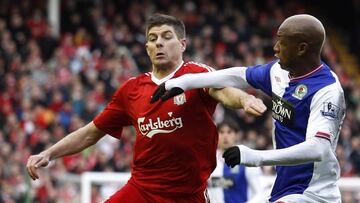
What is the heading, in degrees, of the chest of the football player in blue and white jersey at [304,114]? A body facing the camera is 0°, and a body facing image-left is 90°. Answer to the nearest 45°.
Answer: approximately 45°

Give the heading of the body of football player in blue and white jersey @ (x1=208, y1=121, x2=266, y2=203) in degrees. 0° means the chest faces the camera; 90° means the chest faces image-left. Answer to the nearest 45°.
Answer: approximately 45°

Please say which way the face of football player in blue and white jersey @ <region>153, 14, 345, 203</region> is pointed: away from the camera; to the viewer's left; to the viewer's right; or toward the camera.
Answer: to the viewer's left

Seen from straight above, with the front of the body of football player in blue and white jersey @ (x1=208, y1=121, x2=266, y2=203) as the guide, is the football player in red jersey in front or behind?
in front

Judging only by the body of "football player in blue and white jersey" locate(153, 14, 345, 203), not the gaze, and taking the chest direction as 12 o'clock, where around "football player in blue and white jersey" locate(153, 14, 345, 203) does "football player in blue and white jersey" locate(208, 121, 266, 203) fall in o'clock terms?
"football player in blue and white jersey" locate(208, 121, 266, 203) is roughly at 4 o'clock from "football player in blue and white jersey" locate(153, 14, 345, 203).

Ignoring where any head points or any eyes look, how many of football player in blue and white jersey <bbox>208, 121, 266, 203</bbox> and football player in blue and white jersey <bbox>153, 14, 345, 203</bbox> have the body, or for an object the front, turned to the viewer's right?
0

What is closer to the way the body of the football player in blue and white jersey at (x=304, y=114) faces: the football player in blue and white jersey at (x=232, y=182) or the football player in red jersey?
the football player in red jersey

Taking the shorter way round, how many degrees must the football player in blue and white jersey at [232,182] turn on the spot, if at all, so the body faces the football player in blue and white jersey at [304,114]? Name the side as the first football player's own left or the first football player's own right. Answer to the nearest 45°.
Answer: approximately 45° to the first football player's own left
